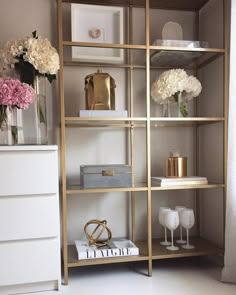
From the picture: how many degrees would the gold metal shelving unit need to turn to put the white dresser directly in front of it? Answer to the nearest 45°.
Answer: approximately 45° to its right

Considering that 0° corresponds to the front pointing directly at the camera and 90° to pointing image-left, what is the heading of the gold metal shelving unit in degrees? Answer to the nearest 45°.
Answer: approximately 0°

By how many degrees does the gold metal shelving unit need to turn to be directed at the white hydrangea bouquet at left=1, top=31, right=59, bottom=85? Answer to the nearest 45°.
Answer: approximately 45° to its right

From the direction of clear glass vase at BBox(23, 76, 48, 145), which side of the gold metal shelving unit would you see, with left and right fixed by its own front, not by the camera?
right

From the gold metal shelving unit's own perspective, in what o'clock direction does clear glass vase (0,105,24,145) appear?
The clear glass vase is roughly at 2 o'clock from the gold metal shelving unit.
